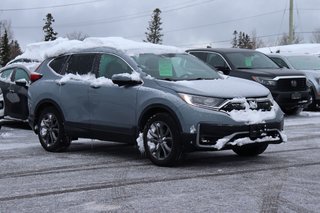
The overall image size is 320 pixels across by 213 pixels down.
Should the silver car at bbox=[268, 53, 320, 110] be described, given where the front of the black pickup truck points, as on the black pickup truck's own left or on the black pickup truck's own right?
on the black pickup truck's own left

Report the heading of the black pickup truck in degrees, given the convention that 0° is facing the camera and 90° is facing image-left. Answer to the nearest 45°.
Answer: approximately 315°

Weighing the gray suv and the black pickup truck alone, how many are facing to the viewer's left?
0

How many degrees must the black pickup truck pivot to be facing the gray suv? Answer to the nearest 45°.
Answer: approximately 45° to its right

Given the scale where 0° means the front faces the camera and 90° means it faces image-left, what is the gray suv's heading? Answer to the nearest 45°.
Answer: approximately 315°

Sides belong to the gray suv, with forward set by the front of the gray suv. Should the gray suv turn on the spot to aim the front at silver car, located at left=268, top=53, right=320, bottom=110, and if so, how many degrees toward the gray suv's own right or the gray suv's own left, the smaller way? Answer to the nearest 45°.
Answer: approximately 90° to the gray suv's own left

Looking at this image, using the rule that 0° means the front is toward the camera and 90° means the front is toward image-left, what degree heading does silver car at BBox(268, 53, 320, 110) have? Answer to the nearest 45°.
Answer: approximately 315°

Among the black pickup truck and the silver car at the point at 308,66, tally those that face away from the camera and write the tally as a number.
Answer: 0
